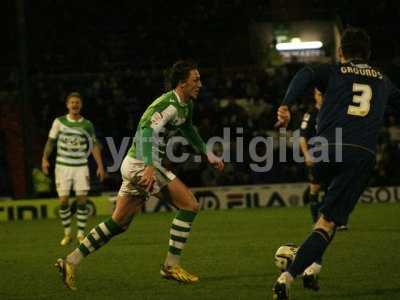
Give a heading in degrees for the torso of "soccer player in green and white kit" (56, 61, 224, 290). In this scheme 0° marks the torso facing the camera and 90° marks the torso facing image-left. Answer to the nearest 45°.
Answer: approximately 270°

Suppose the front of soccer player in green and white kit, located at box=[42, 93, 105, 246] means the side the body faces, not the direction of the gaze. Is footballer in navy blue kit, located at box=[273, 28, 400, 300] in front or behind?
in front

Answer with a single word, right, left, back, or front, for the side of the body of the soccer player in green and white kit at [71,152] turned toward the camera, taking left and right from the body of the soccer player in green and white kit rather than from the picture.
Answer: front

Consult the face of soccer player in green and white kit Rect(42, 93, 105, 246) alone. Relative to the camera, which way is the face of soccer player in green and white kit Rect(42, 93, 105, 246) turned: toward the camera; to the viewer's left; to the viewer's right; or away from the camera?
toward the camera

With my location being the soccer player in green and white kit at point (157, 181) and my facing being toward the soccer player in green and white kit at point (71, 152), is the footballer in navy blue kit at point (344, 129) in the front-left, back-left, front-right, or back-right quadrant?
back-right

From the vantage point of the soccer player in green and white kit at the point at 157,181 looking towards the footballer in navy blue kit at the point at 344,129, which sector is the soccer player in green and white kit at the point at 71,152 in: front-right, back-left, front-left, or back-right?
back-left

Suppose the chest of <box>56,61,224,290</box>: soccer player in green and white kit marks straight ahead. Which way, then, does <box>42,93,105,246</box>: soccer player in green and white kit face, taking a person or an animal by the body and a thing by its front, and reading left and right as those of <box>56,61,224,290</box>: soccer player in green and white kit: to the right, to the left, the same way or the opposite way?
to the right

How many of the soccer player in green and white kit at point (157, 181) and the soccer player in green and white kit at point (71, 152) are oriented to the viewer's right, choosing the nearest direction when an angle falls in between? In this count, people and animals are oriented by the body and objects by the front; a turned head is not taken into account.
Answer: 1

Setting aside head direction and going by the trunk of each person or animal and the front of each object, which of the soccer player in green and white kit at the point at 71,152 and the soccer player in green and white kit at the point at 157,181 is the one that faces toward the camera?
the soccer player in green and white kit at the point at 71,152

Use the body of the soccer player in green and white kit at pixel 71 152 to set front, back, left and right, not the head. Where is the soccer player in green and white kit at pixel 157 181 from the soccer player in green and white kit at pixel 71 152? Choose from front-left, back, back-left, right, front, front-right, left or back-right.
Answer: front

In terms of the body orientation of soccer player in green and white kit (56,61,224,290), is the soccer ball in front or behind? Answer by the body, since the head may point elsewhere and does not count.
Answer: in front
